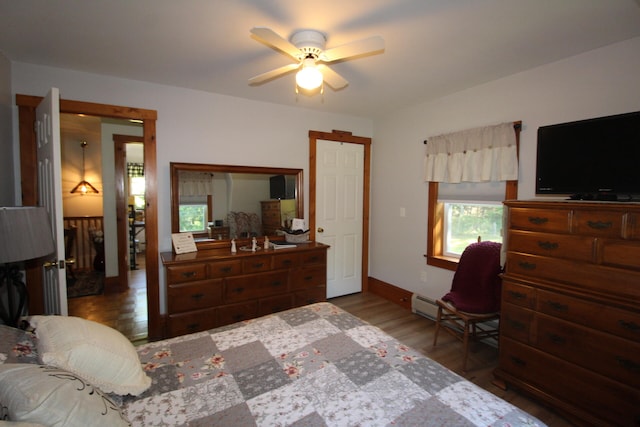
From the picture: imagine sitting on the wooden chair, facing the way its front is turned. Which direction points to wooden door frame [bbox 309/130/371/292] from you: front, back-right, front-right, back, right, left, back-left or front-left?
right

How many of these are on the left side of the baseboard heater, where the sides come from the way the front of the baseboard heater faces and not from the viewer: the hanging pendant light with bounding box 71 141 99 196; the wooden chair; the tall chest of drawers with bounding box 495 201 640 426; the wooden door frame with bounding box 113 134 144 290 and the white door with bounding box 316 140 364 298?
2

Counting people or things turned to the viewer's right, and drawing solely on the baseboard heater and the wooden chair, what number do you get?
0

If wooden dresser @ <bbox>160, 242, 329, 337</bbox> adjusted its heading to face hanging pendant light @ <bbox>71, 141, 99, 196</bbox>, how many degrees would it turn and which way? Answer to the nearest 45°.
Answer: approximately 180°

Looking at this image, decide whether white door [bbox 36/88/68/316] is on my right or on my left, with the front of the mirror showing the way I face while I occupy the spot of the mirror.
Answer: on my right

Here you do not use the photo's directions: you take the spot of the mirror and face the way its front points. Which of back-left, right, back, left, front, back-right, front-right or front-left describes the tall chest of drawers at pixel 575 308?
front

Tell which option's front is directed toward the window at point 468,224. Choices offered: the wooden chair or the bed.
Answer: the bed

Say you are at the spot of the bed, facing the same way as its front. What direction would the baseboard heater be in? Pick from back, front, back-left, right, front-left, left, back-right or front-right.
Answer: front

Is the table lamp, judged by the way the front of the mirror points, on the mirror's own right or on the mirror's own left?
on the mirror's own right

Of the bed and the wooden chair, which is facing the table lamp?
the wooden chair

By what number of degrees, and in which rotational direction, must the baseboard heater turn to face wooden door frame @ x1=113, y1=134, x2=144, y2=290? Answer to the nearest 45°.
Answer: approximately 45° to its right

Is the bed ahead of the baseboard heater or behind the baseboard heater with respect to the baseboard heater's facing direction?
ahead

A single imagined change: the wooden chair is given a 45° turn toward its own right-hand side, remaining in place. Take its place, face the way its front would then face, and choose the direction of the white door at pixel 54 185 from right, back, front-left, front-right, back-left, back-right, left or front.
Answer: front-left

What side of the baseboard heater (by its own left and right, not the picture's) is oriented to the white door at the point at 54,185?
front

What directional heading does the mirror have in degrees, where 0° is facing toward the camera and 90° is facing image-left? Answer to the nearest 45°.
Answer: approximately 315°

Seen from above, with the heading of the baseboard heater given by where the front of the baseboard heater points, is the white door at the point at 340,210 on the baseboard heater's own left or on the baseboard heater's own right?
on the baseboard heater's own right

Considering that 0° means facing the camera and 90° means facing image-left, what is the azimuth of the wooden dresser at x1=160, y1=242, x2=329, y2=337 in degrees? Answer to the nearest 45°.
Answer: approximately 315°

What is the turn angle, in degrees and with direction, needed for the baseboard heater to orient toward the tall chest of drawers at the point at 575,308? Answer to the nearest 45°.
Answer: approximately 90° to its left

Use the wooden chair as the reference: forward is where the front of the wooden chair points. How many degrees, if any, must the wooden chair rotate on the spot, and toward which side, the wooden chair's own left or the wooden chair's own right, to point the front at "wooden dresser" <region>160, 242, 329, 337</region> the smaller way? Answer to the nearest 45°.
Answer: approximately 45° to the wooden chair's own right

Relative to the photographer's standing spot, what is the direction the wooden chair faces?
facing the viewer and to the left of the viewer

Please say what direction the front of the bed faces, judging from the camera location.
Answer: facing away from the viewer and to the right of the viewer

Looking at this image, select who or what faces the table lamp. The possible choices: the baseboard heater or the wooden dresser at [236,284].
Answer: the baseboard heater

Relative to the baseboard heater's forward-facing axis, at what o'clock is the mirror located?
The mirror is roughly at 1 o'clock from the baseboard heater.
